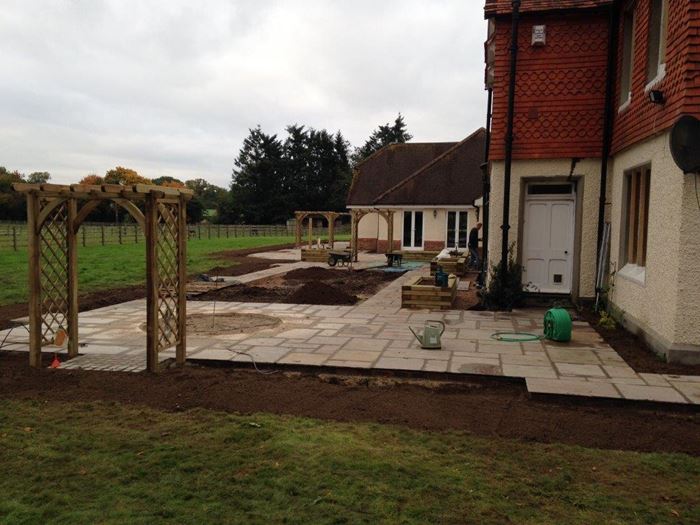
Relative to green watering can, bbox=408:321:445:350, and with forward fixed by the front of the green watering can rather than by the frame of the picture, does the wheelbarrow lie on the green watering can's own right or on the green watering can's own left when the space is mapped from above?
on the green watering can's own right

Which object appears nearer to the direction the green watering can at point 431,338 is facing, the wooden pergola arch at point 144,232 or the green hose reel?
the wooden pergola arch

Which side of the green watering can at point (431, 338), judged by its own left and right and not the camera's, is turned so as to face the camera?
left

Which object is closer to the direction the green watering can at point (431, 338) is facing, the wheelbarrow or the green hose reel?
the wheelbarrow

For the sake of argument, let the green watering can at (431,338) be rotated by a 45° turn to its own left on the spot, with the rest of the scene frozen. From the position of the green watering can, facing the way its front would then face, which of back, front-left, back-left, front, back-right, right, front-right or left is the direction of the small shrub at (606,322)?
back

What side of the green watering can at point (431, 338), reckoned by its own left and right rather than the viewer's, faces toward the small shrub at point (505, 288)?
right

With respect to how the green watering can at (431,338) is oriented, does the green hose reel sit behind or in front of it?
behind

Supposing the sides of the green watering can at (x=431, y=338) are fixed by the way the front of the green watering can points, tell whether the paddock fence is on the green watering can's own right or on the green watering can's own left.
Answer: on the green watering can's own right

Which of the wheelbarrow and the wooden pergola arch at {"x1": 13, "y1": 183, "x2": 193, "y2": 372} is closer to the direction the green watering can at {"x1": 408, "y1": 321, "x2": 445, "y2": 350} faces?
the wooden pergola arch

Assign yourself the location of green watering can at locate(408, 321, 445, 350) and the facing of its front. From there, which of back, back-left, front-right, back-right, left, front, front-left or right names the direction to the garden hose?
back-right

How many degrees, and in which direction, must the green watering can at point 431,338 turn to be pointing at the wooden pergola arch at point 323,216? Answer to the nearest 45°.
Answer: approximately 90° to its right
